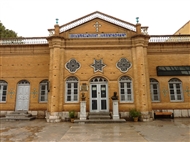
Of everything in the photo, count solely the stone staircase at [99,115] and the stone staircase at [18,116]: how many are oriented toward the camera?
2

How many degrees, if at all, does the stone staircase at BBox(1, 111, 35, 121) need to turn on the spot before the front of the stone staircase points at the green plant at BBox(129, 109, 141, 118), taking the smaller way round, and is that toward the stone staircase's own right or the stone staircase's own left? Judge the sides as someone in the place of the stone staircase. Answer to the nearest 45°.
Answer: approximately 45° to the stone staircase's own left

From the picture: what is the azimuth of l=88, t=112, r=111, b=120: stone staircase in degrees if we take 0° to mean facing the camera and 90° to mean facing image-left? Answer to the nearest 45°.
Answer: approximately 0°

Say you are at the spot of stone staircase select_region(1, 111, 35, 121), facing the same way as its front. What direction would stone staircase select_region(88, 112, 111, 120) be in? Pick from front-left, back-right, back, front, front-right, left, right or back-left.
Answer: front-left

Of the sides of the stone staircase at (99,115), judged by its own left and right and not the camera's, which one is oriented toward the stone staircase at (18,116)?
right

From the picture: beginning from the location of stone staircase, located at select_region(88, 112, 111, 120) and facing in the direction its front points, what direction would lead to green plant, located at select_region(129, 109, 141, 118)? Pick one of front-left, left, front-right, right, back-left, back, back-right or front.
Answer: left
